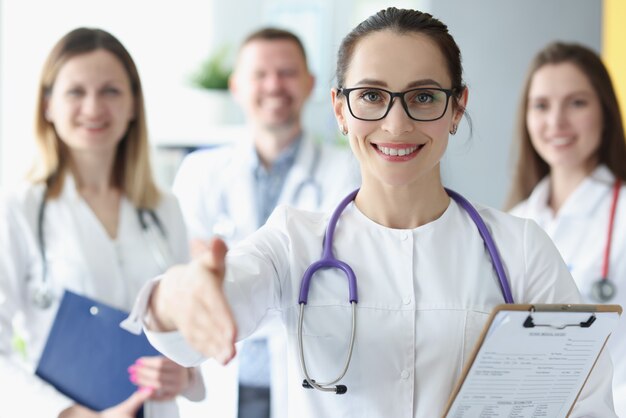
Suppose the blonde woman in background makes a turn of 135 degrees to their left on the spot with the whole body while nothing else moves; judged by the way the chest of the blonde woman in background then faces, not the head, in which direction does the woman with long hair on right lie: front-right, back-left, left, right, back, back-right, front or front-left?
front-right

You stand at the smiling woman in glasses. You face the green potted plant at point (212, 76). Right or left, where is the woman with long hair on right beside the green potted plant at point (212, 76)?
right

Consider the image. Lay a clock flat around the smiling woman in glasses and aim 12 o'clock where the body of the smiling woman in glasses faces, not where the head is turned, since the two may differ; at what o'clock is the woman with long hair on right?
The woman with long hair on right is roughly at 7 o'clock from the smiling woman in glasses.

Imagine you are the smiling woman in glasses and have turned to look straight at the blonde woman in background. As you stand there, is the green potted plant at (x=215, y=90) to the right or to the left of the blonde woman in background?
right

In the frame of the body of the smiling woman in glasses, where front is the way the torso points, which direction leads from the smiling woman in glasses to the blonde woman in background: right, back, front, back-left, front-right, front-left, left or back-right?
back-right

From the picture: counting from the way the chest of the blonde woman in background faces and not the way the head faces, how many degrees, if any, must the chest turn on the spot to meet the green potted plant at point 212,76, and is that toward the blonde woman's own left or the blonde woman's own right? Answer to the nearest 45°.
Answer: approximately 180°

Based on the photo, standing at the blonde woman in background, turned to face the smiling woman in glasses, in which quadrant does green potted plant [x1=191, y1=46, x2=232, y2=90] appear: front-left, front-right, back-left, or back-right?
back-left

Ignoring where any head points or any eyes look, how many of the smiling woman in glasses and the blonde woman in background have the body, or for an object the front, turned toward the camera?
2

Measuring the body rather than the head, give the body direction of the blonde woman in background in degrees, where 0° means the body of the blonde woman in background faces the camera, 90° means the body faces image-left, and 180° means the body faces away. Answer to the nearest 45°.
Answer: approximately 0°

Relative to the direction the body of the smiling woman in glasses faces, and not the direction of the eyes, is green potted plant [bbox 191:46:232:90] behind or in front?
behind
